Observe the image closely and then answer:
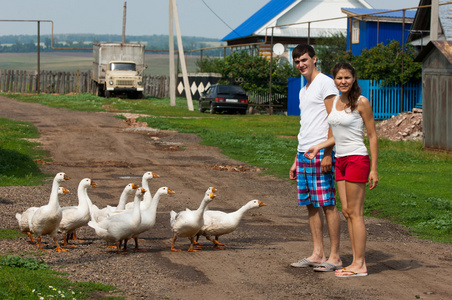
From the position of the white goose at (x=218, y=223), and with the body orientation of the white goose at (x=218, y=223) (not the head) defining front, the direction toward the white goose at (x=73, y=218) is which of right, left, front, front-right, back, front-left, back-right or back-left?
back

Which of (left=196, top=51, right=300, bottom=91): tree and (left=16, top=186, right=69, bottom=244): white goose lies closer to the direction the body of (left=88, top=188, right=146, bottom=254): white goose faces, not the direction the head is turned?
the tree

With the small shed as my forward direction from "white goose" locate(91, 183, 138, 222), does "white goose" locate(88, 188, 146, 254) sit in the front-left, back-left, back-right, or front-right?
back-right

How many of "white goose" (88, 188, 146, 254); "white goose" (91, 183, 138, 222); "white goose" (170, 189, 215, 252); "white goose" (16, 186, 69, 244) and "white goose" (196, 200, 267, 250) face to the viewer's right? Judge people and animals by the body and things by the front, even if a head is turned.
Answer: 5

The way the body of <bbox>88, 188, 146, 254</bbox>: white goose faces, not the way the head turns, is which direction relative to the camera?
to the viewer's right

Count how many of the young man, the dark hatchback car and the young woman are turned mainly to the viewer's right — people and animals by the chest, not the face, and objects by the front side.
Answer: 0

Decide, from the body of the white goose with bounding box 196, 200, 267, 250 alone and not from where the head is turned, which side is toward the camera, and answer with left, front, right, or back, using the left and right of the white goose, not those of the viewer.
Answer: right

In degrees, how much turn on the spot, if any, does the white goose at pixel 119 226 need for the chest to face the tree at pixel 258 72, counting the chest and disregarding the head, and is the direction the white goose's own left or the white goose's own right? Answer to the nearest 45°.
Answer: approximately 90° to the white goose's own left

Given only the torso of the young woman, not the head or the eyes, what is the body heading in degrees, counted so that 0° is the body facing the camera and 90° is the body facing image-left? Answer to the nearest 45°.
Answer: approximately 45°

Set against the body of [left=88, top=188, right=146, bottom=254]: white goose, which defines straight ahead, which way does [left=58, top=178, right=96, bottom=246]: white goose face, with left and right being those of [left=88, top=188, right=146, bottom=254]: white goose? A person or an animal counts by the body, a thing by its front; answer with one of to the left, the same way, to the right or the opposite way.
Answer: the same way

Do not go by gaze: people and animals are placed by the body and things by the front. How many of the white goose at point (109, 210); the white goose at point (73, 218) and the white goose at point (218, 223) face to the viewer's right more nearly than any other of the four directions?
3

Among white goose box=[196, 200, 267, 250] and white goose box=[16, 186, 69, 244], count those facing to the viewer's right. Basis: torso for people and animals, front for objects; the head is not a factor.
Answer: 2

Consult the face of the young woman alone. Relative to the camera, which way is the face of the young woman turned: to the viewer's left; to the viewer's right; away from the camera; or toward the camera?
toward the camera
